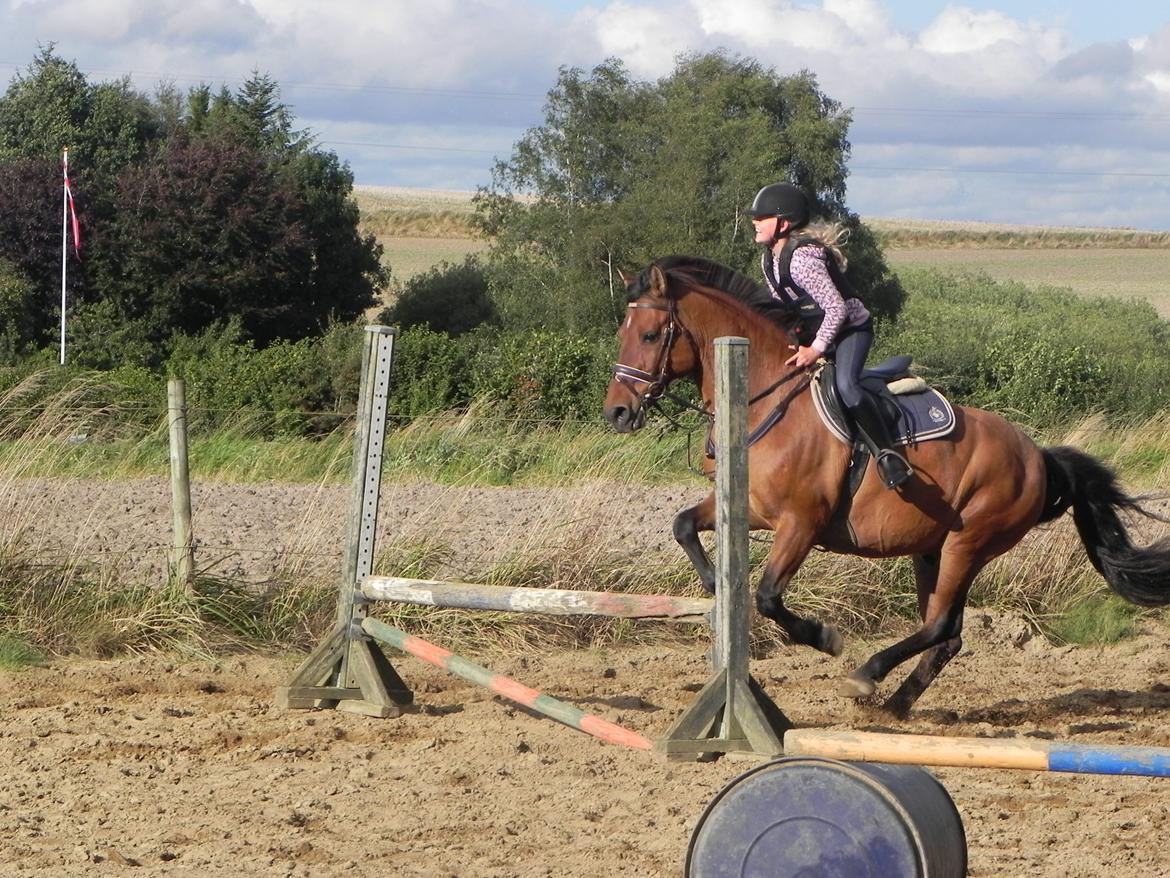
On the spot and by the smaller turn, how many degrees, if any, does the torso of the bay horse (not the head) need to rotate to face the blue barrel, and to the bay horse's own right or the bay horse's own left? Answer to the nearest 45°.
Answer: approximately 90° to the bay horse's own left

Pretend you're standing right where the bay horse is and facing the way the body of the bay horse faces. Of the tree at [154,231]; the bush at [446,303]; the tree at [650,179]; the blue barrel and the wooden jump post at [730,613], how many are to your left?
2

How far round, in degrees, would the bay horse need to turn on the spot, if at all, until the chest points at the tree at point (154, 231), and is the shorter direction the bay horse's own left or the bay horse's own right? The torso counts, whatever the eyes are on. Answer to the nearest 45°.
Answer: approximately 45° to the bay horse's own right

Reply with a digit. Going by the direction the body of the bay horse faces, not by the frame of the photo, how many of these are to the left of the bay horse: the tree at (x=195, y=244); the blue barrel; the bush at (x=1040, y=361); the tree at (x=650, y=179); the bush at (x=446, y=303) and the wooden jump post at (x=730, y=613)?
2

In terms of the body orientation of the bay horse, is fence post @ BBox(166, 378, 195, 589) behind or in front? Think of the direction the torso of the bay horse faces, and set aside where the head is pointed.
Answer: in front

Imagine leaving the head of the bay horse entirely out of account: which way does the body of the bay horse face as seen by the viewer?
to the viewer's left

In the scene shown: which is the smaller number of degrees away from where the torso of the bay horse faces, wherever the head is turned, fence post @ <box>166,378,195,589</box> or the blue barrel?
the fence post

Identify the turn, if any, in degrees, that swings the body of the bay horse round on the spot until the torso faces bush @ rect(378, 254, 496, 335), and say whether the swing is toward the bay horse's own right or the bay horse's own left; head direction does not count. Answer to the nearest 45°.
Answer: approximately 90° to the bay horse's own right

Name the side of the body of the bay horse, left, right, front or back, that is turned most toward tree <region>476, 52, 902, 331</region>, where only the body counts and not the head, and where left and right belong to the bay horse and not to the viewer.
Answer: right

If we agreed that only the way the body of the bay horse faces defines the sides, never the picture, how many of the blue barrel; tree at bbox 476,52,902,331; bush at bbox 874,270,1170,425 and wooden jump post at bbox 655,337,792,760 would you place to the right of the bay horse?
2

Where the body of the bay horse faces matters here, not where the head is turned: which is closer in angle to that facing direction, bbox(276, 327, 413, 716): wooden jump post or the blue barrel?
the wooden jump post

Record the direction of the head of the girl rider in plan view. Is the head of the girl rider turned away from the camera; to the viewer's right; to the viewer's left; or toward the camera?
to the viewer's left

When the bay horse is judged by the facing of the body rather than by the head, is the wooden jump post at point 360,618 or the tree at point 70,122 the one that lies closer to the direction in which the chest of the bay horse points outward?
the wooden jump post
